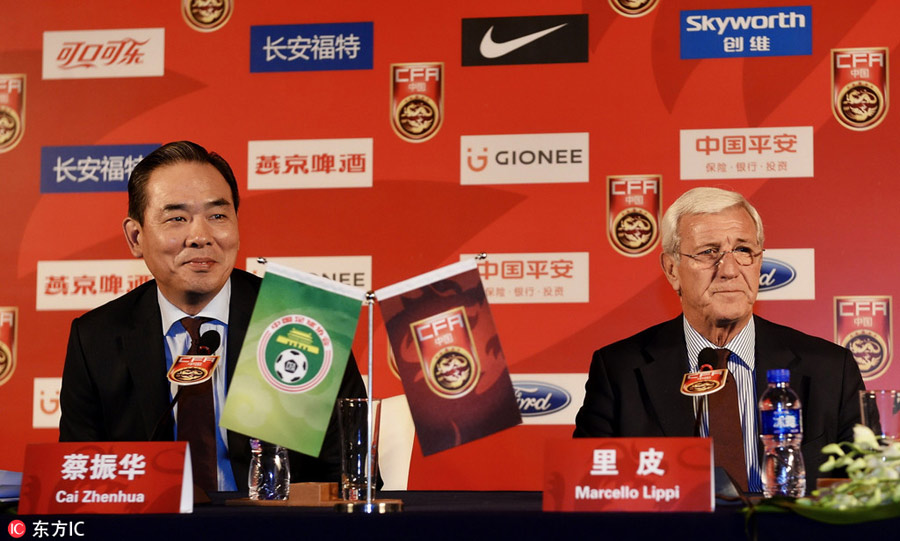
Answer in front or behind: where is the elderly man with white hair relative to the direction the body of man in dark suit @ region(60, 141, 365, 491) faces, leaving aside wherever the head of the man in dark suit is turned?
in front

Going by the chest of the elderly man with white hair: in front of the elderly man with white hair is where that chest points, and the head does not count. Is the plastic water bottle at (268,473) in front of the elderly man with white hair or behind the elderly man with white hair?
in front

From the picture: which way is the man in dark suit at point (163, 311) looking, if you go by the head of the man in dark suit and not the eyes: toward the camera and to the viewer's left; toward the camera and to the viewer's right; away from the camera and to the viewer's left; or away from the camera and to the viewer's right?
toward the camera and to the viewer's right

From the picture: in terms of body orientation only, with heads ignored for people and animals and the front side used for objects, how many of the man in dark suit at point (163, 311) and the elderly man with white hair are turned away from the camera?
0

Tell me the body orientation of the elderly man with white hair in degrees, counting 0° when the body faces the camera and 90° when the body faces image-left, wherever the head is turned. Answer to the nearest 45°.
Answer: approximately 0°

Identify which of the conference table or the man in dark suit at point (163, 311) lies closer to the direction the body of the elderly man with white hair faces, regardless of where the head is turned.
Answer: the conference table

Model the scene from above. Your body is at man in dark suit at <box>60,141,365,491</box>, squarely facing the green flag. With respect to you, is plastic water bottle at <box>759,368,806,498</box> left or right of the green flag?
left

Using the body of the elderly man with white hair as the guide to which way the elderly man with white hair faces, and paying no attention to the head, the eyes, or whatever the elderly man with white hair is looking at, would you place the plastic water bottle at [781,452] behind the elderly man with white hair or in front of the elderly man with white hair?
in front

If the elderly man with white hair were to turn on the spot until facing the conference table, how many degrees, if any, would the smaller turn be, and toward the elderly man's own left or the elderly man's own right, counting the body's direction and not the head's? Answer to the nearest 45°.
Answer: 0° — they already face it
